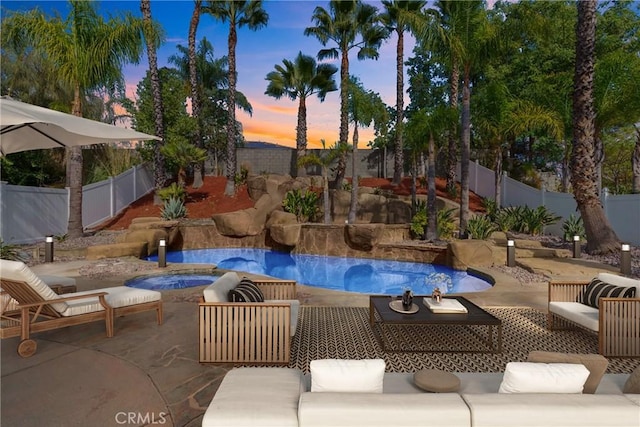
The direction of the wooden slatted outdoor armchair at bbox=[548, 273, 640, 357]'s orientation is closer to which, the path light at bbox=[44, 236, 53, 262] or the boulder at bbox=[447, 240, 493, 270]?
the path light

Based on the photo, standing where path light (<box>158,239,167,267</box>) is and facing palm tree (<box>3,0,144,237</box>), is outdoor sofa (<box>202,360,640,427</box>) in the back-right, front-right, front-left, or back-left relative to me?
back-left

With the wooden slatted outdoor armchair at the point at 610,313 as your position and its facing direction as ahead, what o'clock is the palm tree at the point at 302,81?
The palm tree is roughly at 3 o'clock from the wooden slatted outdoor armchair.

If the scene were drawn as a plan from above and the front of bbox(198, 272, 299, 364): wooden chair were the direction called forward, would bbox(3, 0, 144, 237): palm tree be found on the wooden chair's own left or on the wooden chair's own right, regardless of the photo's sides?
on the wooden chair's own left

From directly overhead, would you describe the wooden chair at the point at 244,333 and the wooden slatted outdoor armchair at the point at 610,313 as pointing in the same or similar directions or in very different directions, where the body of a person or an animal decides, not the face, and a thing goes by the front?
very different directions

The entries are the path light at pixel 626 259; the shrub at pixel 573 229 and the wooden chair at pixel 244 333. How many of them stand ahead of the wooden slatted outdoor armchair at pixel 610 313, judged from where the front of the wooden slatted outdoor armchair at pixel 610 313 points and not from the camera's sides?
1

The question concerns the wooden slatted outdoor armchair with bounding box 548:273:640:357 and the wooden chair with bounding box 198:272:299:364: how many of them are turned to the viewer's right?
1

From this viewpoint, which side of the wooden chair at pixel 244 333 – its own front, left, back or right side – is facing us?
right

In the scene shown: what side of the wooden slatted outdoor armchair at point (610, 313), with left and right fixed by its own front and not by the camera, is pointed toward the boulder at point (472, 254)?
right

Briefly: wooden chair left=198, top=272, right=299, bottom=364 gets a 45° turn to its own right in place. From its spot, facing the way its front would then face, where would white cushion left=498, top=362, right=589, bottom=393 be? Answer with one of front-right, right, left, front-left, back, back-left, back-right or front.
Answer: front

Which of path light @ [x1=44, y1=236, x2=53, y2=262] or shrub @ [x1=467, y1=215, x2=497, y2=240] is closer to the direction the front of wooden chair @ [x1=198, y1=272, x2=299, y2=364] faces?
the shrub

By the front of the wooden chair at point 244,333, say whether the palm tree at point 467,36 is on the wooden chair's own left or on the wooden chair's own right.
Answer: on the wooden chair's own left
